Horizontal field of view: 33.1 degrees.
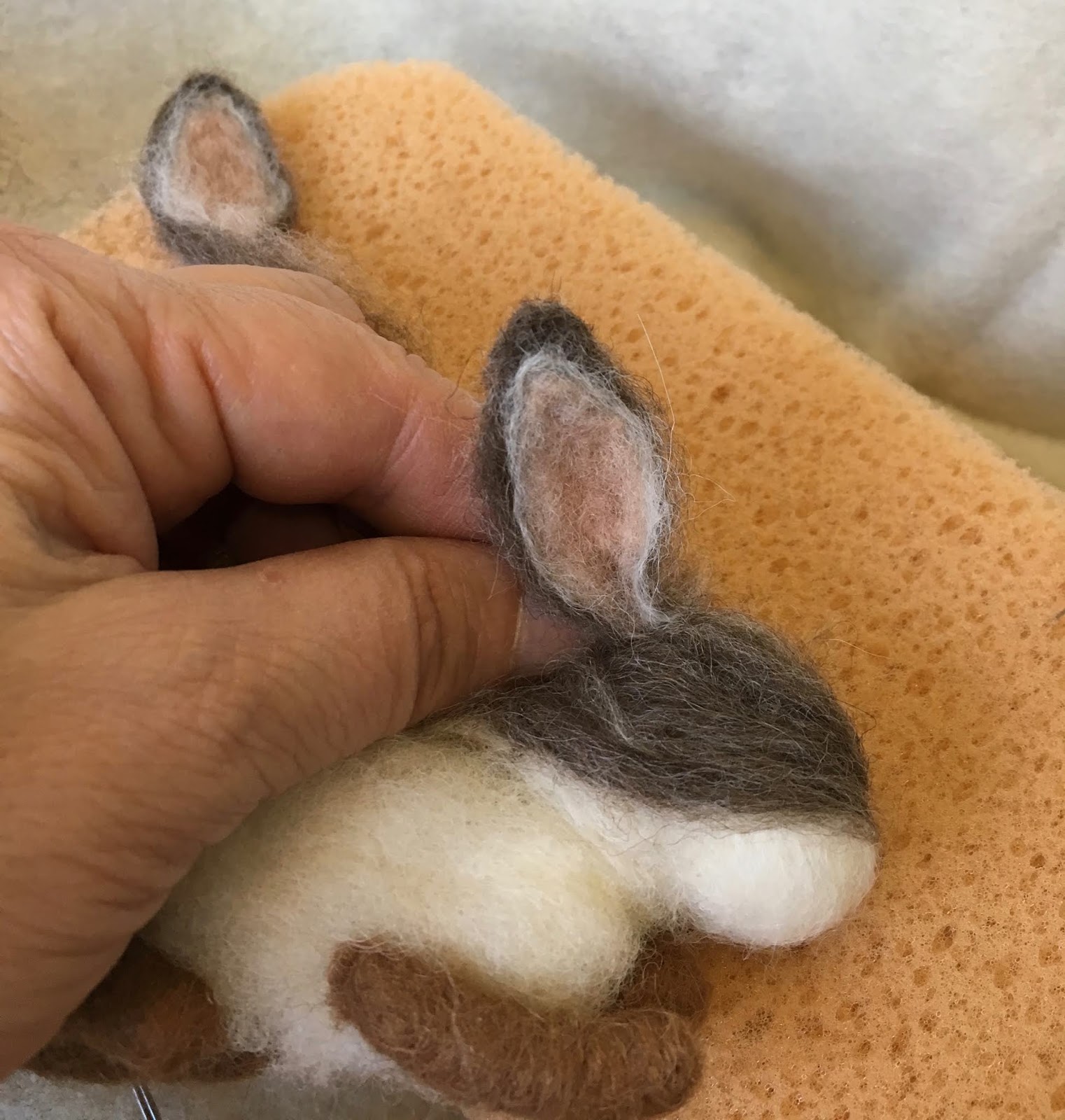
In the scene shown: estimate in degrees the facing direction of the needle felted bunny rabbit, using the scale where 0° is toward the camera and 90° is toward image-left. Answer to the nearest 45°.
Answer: approximately 270°
